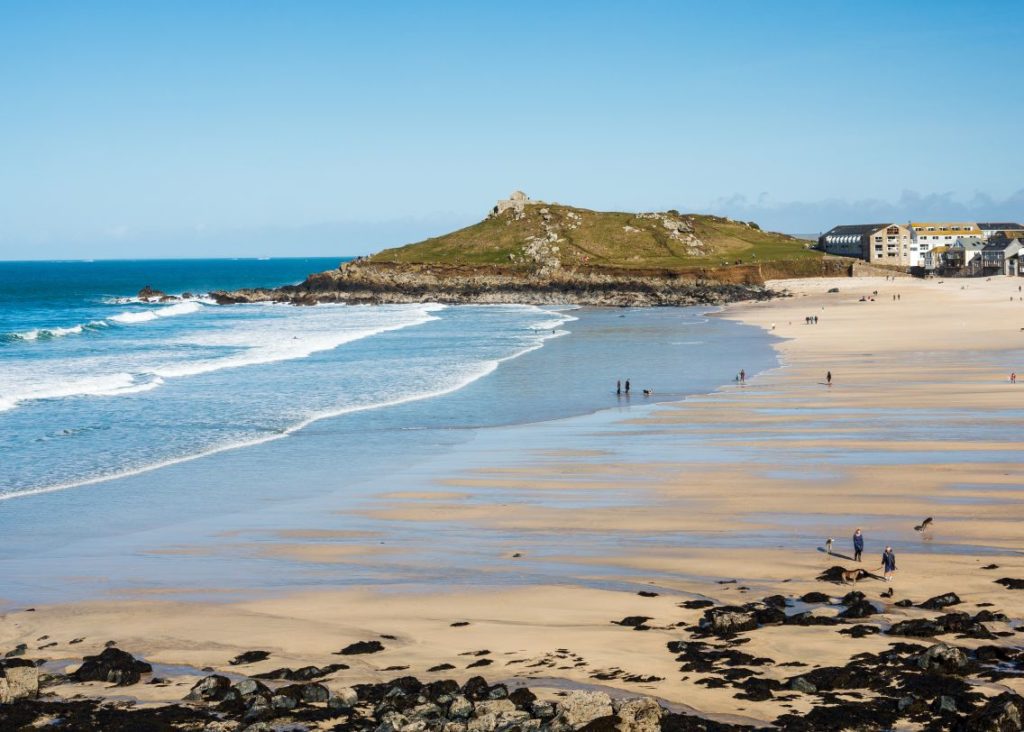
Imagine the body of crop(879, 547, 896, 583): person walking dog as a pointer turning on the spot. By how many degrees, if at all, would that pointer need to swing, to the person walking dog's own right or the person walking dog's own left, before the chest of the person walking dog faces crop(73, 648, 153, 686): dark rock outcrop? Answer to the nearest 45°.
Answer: approximately 45° to the person walking dog's own right

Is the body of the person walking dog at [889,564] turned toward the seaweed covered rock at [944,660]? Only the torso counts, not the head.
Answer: yes

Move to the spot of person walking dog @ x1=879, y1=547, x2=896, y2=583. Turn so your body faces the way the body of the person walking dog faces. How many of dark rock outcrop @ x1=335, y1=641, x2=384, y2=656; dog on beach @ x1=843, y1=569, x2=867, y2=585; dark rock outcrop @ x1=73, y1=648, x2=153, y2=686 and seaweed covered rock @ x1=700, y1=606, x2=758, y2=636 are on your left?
0

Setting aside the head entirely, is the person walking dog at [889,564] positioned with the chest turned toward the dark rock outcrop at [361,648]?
no

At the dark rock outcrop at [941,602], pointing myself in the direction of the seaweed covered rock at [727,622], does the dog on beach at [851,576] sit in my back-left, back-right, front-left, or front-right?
front-right

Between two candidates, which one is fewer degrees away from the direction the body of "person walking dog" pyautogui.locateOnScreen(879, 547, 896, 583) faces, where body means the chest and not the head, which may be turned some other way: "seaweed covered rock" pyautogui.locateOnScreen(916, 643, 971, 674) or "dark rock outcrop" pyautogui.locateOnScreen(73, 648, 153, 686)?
the seaweed covered rock

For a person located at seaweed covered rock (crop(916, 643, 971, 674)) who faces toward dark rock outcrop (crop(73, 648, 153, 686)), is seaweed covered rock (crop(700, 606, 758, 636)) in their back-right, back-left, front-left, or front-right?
front-right

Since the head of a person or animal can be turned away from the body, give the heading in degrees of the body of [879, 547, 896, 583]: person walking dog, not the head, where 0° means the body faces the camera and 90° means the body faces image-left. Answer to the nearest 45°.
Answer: approximately 0°

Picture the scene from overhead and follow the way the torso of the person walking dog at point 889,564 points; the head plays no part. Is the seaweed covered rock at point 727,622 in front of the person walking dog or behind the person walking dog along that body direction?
in front

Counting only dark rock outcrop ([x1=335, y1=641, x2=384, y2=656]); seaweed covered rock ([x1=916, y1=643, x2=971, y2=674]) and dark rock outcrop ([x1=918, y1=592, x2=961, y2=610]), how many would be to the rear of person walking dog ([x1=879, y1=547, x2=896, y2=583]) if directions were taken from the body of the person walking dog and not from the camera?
0

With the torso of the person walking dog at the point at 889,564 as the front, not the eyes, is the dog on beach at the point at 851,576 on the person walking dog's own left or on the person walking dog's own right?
on the person walking dog's own right

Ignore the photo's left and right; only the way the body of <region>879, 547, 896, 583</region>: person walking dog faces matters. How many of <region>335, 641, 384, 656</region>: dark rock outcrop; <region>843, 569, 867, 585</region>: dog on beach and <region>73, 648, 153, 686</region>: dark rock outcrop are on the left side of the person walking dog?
0
